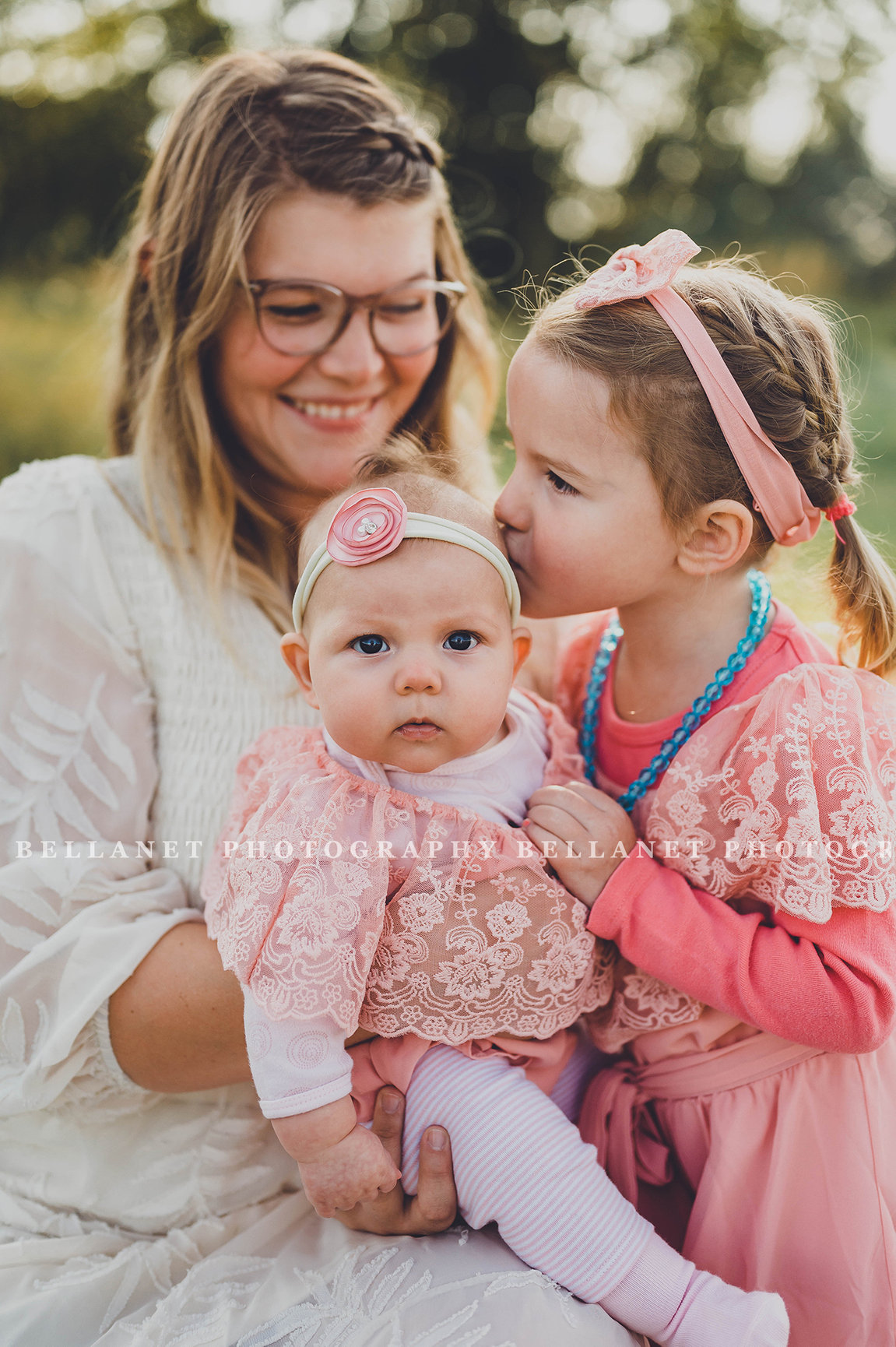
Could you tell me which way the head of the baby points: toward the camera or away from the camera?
toward the camera

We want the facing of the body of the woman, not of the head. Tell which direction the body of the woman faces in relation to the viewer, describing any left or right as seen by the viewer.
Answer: facing the viewer and to the right of the viewer

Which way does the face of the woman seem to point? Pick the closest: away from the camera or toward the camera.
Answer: toward the camera

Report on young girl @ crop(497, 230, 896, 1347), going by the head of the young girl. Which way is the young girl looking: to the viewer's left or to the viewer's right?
to the viewer's left
